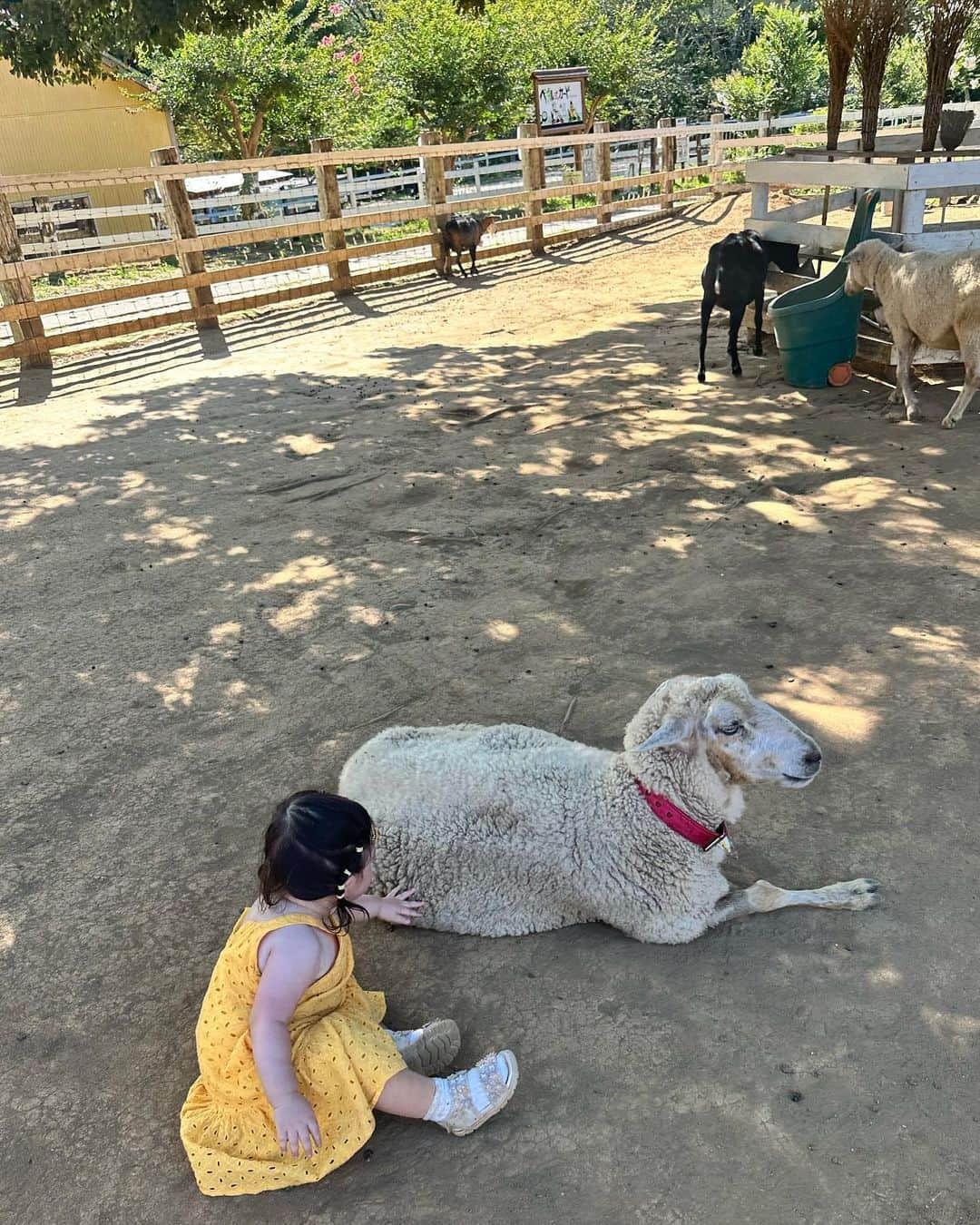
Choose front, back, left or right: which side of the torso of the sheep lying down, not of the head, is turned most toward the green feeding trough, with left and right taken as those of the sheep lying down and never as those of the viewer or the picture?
left

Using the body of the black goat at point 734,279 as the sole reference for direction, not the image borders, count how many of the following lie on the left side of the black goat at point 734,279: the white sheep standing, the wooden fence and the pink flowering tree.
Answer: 2

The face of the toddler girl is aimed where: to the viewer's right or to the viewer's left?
to the viewer's right

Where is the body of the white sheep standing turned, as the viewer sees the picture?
to the viewer's left

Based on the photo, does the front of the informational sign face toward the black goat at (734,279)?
yes

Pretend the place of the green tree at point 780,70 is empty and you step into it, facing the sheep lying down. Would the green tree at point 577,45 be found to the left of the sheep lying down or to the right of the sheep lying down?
right

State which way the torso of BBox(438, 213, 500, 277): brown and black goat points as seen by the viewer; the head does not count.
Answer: to the viewer's right

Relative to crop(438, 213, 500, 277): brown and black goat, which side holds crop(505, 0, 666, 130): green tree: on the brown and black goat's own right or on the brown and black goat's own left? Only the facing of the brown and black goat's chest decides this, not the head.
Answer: on the brown and black goat's own left

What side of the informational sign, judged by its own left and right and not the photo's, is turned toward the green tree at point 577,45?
back

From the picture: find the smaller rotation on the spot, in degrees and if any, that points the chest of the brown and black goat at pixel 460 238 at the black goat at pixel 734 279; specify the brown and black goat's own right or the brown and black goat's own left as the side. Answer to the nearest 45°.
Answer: approximately 90° to the brown and black goat's own right

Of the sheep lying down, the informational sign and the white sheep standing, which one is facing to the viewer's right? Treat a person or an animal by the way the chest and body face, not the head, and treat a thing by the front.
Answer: the sheep lying down

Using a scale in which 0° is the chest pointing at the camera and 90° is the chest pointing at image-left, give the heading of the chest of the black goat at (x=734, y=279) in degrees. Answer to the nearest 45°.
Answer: approximately 225°

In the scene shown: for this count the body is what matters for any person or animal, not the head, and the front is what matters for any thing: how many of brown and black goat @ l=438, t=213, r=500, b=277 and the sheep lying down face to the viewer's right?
2

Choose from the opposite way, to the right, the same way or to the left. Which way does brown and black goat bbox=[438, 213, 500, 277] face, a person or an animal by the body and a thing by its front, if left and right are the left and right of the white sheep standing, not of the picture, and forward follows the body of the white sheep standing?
the opposite way
